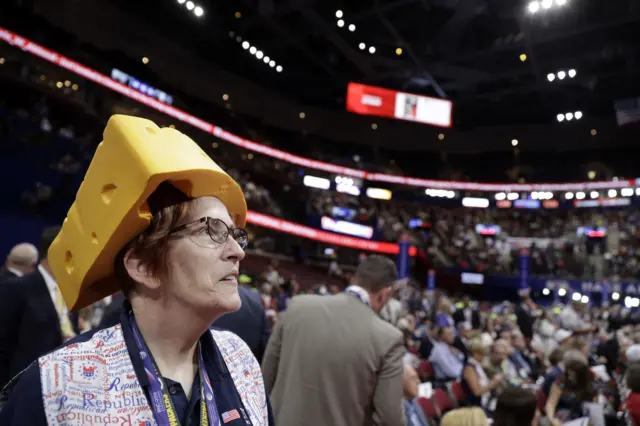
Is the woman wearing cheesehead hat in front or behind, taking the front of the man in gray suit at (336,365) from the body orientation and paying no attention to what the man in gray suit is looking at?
behind

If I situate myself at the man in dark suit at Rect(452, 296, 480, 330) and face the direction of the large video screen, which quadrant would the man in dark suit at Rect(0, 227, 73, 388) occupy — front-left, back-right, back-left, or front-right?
back-left

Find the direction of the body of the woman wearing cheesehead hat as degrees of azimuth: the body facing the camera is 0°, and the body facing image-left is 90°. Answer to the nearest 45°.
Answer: approximately 315°

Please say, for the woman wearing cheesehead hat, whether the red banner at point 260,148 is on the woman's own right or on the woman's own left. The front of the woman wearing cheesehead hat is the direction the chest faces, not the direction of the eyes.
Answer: on the woman's own left

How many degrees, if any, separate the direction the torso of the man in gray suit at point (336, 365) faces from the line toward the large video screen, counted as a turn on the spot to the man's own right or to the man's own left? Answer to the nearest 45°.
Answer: approximately 45° to the man's own left

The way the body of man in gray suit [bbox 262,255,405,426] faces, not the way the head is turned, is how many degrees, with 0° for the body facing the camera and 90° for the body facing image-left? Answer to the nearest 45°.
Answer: approximately 225°

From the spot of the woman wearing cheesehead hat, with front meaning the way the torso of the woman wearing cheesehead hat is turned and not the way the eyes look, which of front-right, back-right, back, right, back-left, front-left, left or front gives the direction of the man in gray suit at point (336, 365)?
left

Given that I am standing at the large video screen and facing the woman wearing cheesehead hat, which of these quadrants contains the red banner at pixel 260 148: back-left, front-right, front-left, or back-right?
front-right

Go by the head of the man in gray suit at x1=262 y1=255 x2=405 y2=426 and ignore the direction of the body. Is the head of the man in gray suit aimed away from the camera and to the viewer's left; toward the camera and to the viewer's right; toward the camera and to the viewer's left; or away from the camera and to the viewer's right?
away from the camera and to the viewer's right

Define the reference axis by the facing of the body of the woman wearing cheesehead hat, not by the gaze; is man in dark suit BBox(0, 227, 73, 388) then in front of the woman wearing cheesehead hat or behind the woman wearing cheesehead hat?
behind

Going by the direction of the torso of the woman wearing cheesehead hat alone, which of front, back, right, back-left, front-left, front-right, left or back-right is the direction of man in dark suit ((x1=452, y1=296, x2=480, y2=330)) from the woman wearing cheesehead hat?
left

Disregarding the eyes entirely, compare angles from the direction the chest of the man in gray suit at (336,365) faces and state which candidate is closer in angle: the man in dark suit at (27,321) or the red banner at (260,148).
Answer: the red banner

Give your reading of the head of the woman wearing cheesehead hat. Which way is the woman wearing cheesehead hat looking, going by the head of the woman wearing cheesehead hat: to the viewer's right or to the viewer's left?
to the viewer's right

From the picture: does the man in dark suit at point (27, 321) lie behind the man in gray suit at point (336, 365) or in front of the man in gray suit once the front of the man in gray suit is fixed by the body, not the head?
behind
